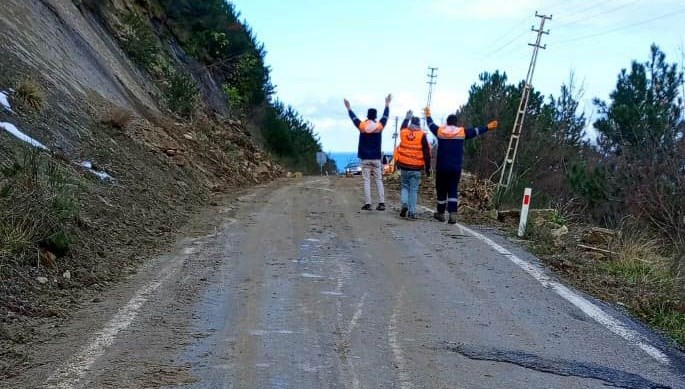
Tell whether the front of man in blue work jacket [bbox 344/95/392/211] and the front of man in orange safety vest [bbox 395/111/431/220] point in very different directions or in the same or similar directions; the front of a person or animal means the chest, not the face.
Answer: same or similar directions

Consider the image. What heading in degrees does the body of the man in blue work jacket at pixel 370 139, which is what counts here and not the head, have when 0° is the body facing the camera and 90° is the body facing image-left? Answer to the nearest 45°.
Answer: approximately 180°

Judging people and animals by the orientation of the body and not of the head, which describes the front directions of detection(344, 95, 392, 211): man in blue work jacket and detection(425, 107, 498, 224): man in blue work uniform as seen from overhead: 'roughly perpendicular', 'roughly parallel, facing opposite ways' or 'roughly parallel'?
roughly parallel

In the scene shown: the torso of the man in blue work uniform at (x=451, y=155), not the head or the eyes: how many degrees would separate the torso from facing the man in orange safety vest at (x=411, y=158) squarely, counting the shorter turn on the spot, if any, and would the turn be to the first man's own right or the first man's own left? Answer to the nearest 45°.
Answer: approximately 90° to the first man's own left

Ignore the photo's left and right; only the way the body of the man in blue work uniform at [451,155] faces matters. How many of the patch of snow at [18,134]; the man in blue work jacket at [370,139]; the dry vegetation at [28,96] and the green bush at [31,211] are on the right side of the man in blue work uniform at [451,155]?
0

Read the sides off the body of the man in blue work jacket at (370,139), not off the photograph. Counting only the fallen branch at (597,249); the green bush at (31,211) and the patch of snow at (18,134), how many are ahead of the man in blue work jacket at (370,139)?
0

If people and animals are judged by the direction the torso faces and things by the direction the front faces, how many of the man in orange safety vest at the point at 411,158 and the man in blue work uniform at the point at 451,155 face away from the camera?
2

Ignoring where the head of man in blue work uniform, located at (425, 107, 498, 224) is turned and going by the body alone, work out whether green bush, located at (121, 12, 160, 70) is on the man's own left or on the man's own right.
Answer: on the man's own left

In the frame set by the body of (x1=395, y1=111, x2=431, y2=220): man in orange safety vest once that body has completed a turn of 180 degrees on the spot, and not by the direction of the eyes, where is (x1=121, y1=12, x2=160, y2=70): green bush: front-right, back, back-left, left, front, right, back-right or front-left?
back-right

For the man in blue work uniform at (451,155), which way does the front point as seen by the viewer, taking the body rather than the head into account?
away from the camera

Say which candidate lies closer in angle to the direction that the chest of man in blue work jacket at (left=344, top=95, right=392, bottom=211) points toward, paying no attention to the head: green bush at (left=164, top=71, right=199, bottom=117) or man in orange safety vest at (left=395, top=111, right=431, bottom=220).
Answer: the green bush

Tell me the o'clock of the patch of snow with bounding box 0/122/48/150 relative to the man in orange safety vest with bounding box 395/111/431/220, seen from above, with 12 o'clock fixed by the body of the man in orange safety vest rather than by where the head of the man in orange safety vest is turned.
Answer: The patch of snow is roughly at 8 o'clock from the man in orange safety vest.

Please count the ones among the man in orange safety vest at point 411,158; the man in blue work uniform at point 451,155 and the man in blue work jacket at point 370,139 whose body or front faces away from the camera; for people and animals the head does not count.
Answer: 3

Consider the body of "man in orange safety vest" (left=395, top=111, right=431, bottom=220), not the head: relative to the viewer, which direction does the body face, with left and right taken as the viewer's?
facing away from the viewer

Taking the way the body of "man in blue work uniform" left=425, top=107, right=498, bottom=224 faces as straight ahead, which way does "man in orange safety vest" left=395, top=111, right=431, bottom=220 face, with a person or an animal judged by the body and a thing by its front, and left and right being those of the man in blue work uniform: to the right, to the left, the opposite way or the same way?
the same way
